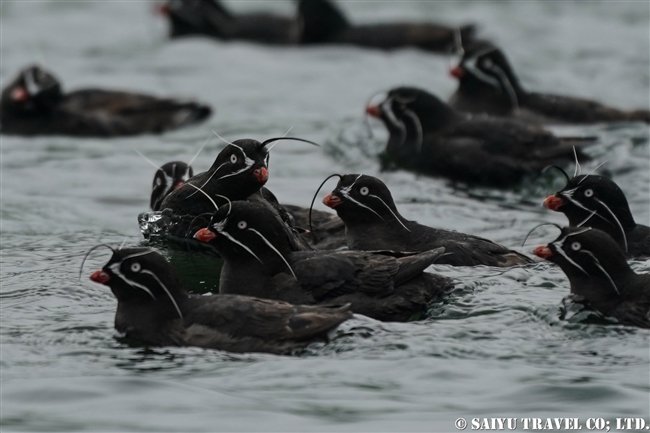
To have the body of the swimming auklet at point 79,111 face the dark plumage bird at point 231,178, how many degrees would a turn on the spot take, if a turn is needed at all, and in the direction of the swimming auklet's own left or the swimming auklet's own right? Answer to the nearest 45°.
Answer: approximately 90° to the swimming auklet's own left

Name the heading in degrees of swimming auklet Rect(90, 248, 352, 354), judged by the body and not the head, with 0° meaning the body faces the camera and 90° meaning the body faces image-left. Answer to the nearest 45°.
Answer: approximately 90°

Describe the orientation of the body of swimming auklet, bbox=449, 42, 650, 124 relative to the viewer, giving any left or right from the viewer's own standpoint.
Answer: facing to the left of the viewer

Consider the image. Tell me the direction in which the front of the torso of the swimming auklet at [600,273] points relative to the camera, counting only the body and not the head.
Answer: to the viewer's left

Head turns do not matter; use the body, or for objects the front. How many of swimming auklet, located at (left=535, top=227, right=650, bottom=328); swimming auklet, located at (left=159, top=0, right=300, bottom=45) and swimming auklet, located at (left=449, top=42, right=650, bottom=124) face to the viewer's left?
3

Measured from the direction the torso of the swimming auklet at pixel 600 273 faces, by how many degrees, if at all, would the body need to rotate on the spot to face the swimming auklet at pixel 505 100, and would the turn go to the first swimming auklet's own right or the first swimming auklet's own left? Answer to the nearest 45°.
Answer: approximately 90° to the first swimming auklet's own right

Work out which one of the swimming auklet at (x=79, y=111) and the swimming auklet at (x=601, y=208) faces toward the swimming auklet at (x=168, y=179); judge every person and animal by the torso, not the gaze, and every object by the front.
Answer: the swimming auklet at (x=601, y=208)

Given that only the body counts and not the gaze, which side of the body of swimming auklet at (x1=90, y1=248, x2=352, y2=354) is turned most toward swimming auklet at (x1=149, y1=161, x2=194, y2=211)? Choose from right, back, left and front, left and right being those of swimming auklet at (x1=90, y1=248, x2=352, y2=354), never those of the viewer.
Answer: right

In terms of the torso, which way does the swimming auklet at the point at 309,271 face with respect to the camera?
to the viewer's left

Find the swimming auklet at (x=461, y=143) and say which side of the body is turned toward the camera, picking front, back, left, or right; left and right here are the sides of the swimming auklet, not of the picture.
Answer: left

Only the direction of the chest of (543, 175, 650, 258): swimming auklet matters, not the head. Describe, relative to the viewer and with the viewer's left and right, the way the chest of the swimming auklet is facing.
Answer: facing to the left of the viewer

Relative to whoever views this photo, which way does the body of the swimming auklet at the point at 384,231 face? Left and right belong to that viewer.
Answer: facing to the left of the viewer
